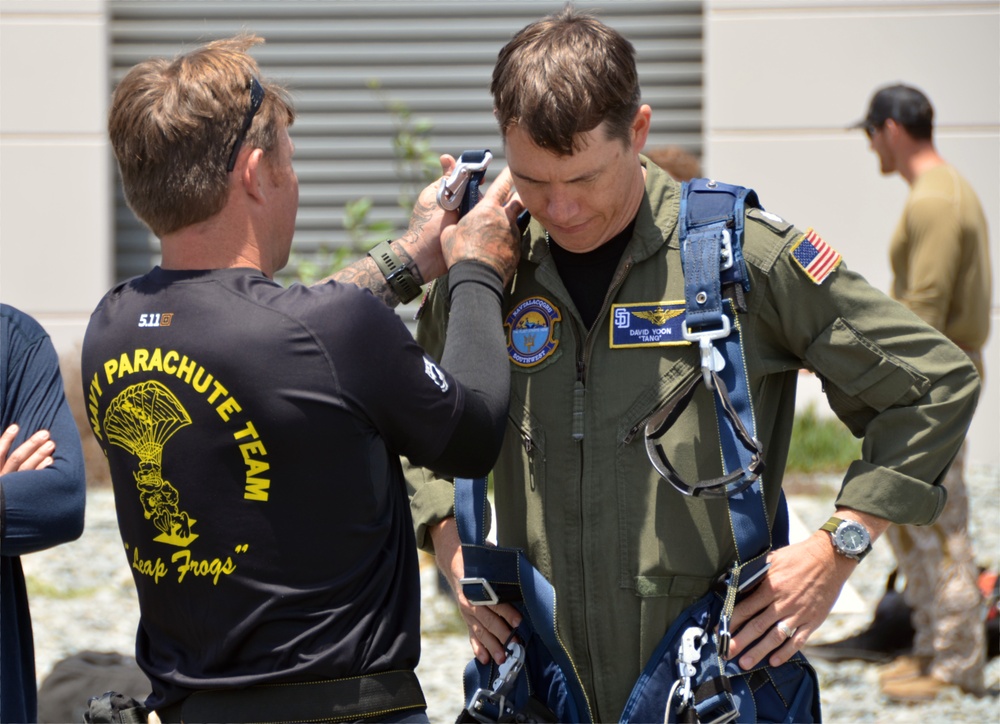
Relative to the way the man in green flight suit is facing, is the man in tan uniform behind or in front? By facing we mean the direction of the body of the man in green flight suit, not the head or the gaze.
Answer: behind

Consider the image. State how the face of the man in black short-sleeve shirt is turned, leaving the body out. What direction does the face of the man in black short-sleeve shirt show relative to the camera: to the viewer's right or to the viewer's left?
to the viewer's right

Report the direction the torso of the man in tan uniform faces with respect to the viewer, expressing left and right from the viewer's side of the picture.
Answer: facing to the left of the viewer

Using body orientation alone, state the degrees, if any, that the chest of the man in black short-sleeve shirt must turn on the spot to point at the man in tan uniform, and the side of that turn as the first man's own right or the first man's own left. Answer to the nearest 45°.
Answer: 0° — they already face them

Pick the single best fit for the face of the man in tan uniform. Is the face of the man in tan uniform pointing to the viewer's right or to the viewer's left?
to the viewer's left

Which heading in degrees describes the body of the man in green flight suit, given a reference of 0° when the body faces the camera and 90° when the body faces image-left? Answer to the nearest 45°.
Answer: approximately 45°

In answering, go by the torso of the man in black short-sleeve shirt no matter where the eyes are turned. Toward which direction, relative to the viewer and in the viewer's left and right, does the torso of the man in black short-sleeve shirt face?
facing away from the viewer and to the right of the viewer

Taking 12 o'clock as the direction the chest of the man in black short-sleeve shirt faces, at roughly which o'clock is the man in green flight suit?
The man in green flight suit is roughly at 1 o'clock from the man in black short-sleeve shirt.

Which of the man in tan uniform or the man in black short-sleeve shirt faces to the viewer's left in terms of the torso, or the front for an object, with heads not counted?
the man in tan uniform

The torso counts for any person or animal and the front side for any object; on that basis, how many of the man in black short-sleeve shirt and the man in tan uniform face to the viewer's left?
1
